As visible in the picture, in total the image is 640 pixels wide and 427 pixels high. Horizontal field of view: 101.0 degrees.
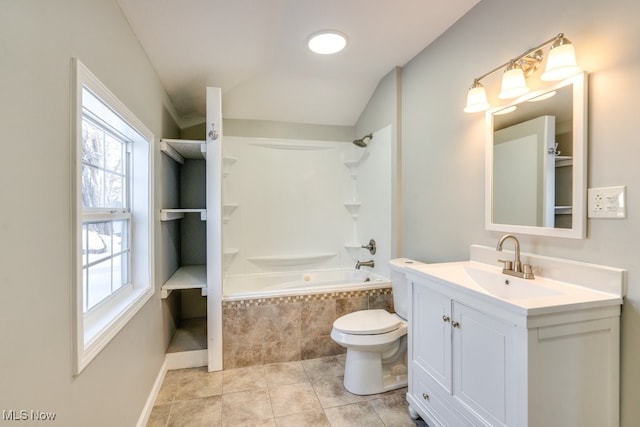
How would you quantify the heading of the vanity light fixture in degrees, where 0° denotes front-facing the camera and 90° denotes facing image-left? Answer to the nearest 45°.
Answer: approximately 45°

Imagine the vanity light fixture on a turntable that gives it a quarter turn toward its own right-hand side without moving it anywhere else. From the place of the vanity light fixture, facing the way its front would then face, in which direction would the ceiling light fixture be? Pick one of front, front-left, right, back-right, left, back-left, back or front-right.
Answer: front-left

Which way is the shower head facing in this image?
to the viewer's left

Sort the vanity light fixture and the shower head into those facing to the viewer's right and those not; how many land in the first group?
0
